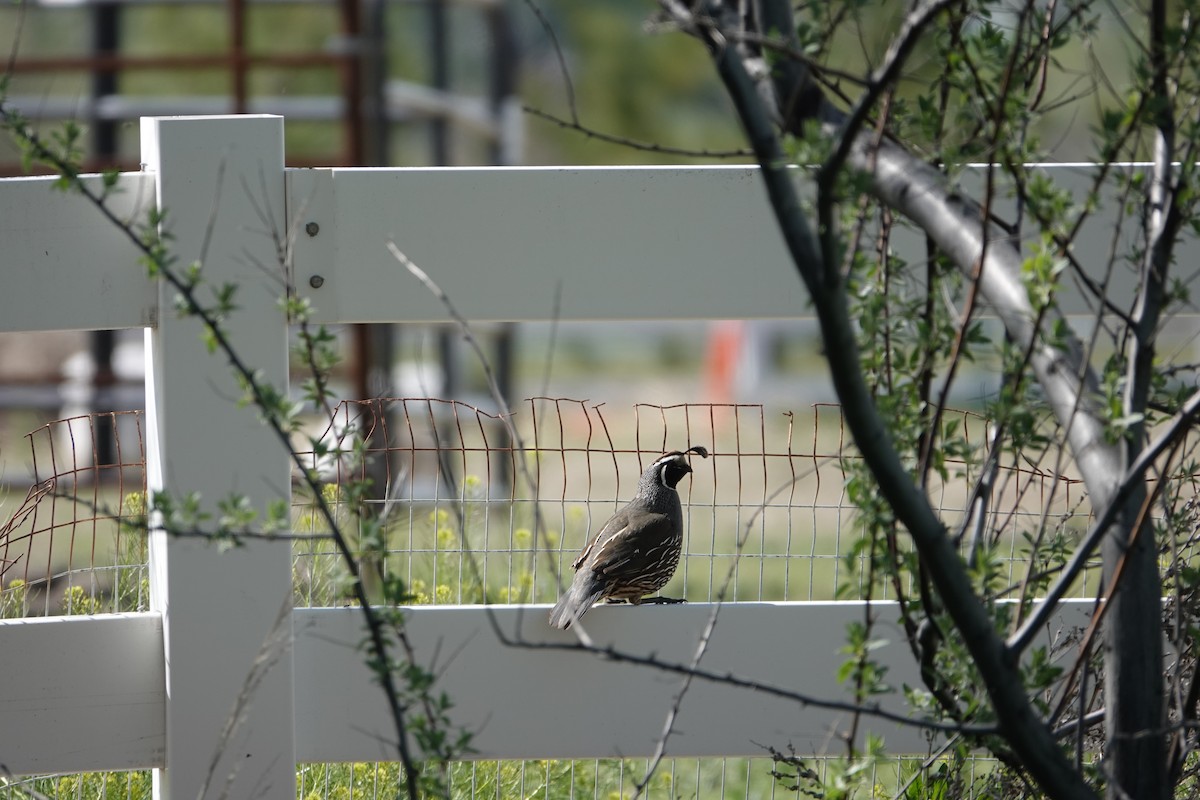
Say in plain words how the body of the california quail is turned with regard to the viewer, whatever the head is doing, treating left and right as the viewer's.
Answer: facing away from the viewer and to the right of the viewer
